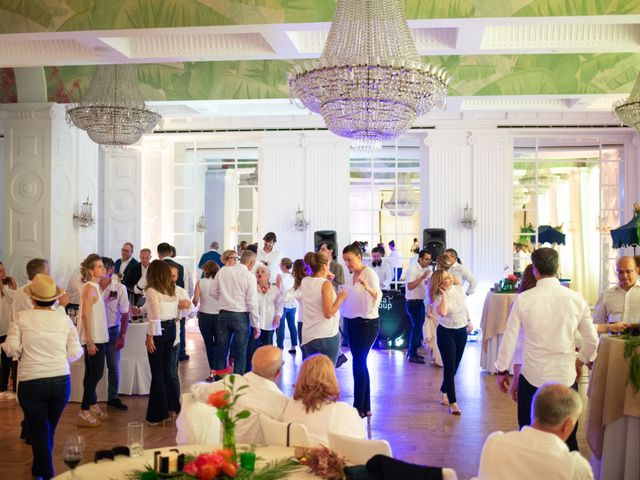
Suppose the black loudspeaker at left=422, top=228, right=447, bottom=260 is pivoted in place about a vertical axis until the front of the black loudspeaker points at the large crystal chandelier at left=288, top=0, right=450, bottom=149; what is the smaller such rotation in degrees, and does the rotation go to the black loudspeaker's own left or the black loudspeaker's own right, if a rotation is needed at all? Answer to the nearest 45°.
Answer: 0° — it already faces it

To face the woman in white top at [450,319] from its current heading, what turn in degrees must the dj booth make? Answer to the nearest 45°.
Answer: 0° — it already faces them

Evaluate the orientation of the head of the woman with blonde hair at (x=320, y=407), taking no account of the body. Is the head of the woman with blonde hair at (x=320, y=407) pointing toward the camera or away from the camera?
away from the camera

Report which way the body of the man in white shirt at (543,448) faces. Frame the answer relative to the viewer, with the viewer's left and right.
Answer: facing away from the viewer and to the right of the viewer

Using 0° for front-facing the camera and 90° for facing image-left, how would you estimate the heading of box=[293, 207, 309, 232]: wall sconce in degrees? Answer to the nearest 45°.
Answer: approximately 0°

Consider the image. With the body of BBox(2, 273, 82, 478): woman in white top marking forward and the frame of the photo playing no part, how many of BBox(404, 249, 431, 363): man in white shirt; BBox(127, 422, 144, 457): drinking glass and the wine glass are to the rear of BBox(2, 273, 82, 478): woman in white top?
2

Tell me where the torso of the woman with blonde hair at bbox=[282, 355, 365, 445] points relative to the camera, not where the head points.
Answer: away from the camera

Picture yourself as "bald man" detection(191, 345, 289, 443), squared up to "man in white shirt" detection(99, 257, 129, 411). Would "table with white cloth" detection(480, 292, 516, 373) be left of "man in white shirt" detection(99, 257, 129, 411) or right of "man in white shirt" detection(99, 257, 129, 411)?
right

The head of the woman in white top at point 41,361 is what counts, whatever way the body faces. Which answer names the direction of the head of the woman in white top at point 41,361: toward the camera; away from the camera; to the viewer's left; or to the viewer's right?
away from the camera

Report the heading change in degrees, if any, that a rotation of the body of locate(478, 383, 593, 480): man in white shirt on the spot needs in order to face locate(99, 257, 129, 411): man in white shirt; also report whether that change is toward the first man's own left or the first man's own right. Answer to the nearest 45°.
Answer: approximately 90° to the first man's own left

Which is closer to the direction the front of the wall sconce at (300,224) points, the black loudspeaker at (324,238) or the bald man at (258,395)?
the bald man

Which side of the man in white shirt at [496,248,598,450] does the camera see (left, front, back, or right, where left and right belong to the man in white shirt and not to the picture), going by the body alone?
back

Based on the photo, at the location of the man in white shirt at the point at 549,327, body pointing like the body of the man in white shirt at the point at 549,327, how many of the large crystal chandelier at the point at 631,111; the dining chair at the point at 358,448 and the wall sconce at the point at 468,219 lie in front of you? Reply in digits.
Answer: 2
